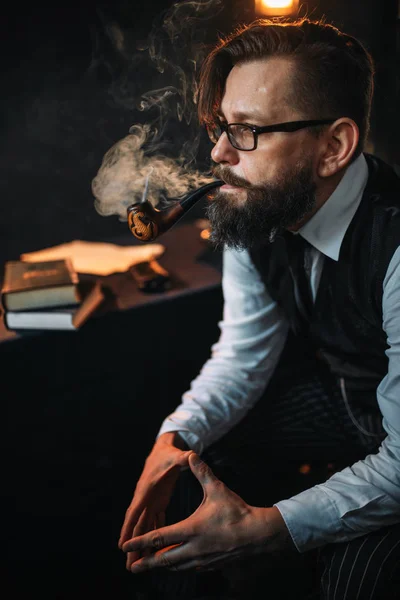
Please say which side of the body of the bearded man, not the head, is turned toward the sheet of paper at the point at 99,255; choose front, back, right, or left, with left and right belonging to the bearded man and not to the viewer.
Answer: right

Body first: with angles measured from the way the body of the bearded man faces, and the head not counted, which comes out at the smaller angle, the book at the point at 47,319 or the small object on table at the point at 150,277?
the book

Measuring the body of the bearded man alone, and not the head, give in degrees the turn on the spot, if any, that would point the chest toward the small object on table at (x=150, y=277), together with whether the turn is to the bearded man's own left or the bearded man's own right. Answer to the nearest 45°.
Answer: approximately 90° to the bearded man's own right

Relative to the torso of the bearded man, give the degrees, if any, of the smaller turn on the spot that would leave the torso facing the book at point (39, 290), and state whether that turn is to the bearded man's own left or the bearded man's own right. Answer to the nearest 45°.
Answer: approximately 90° to the bearded man's own right

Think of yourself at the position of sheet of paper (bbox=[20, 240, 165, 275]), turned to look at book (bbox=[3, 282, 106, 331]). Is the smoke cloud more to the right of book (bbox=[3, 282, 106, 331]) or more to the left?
left

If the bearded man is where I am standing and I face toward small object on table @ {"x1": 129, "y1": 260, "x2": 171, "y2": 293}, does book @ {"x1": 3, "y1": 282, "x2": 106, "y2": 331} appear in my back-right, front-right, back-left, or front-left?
front-left
